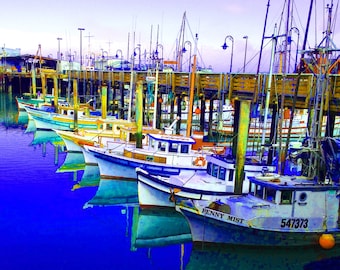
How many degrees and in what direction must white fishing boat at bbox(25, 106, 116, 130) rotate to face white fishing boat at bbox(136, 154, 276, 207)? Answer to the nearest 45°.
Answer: approximately 90° to its left

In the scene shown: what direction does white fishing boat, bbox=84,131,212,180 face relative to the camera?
to the viewer's left

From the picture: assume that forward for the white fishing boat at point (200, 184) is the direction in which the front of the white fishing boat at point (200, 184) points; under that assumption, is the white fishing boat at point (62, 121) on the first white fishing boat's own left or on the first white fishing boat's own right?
on the first white fishing boat's own right

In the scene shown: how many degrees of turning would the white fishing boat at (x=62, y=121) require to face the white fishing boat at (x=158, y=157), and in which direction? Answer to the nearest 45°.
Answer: approximately 90° to its left

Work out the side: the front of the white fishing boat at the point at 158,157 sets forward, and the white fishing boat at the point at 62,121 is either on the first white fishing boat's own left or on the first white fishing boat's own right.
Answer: on the first white fishing boat's own right

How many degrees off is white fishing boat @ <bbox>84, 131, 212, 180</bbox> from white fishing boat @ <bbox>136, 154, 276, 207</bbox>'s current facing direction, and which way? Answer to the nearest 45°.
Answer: approximately 90° to its right

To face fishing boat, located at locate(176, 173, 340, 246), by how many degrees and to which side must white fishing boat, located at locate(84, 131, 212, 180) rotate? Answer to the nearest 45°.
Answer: approximately 135° to its left
